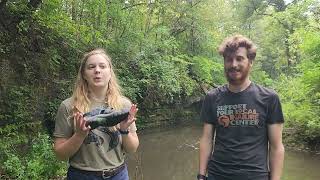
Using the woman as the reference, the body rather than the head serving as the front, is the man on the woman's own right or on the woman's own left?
on the woman's own left

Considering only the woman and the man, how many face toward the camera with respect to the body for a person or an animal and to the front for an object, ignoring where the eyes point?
2

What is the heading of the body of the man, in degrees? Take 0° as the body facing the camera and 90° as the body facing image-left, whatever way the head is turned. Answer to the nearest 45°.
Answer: approximately 0°

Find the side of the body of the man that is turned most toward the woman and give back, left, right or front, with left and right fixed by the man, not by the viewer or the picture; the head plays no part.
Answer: right
